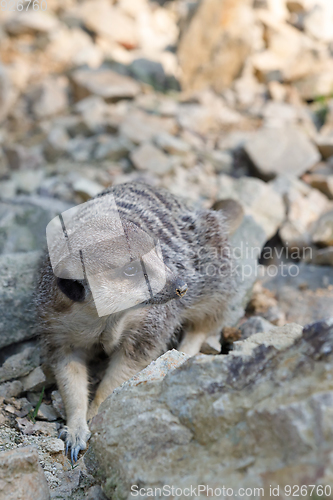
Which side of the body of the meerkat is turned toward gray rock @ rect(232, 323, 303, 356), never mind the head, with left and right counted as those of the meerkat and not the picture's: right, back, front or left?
left

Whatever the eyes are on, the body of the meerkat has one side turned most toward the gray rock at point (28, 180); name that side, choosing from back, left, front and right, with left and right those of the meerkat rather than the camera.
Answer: right

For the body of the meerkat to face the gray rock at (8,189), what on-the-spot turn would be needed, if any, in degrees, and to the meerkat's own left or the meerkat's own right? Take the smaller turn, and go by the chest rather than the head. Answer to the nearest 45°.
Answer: approximately 90° to the meerkat's own right

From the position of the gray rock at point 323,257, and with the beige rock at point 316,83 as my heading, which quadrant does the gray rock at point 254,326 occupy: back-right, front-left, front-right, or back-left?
back-left

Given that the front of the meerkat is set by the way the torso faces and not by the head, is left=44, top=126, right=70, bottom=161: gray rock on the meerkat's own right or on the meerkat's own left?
on the meerkat's own right

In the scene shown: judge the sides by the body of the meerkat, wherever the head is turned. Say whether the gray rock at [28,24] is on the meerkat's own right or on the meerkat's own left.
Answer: on the meerkat's own right

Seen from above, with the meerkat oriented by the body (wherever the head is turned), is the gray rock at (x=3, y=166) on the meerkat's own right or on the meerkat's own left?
on the meerkat's own right
